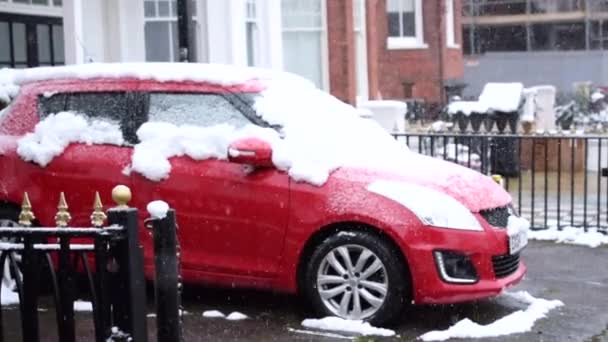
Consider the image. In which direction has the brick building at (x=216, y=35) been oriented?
toward the camera

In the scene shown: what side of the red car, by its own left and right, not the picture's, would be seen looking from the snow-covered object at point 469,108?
left

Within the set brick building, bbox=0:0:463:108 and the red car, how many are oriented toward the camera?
1

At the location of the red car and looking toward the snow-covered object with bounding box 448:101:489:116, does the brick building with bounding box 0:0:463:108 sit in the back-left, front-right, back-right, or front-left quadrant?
front-left

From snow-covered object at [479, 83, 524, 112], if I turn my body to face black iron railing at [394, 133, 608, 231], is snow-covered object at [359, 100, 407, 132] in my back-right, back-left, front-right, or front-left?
front-right

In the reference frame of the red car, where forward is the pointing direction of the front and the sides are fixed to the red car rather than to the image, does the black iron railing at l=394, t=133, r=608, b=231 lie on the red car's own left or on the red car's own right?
on the red car's own left

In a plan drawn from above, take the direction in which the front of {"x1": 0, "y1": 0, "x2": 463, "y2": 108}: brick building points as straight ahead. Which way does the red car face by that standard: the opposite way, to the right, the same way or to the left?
to the left

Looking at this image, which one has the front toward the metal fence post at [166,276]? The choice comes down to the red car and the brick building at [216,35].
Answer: the brick building

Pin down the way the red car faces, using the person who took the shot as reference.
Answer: facing to the right of the viewer

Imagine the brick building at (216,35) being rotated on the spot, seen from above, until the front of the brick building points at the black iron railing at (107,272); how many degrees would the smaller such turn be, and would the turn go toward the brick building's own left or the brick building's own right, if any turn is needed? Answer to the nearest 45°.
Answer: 0° — it already faces it

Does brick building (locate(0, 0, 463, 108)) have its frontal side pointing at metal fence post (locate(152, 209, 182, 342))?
yes
